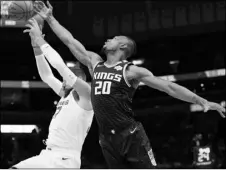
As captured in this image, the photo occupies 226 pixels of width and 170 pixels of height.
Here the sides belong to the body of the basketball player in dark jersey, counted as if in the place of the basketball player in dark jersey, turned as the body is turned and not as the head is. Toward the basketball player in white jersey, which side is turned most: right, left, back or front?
right

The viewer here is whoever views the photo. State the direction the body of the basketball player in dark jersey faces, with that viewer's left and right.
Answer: facing the viewer and to the left of the viewer

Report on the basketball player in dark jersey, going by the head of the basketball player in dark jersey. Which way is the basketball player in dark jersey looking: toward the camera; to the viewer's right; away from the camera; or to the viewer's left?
to the viewer's left
